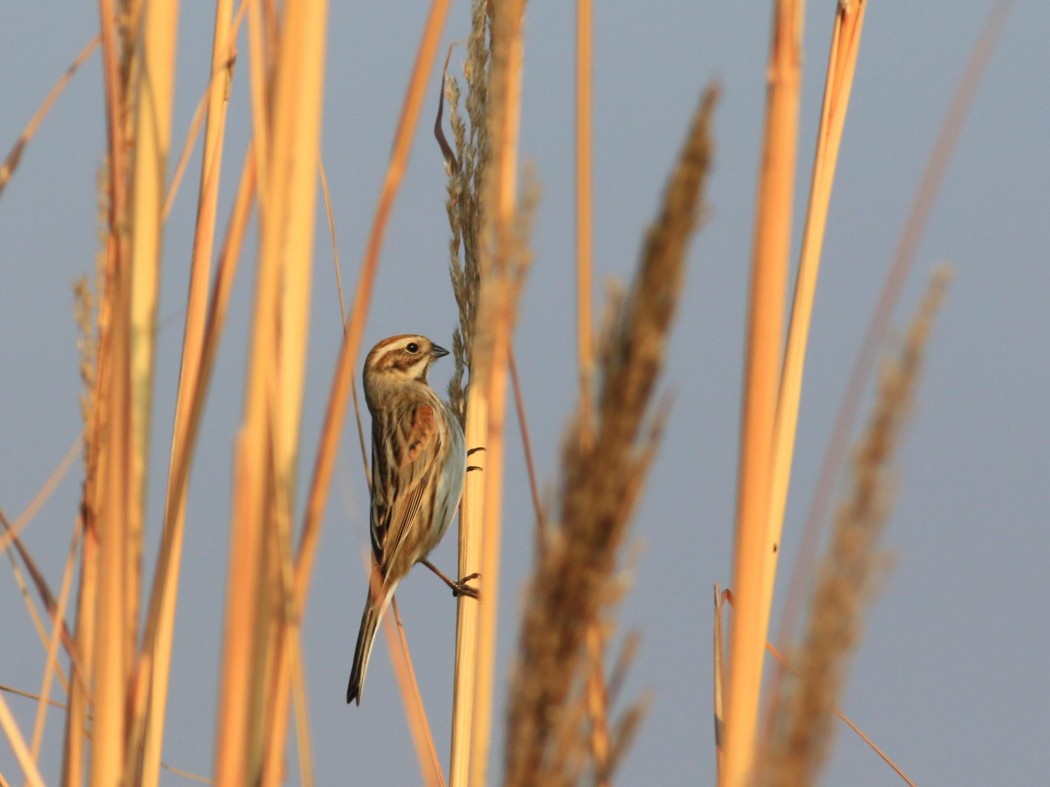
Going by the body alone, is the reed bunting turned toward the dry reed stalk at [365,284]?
no

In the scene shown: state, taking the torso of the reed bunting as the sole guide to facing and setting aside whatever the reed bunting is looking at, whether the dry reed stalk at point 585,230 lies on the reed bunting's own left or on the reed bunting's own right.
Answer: on the reed bunting's own right

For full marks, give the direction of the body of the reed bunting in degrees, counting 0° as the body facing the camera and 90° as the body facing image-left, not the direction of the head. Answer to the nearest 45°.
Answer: approximately 270°

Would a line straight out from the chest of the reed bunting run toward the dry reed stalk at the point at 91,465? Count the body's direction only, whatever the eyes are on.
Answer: no

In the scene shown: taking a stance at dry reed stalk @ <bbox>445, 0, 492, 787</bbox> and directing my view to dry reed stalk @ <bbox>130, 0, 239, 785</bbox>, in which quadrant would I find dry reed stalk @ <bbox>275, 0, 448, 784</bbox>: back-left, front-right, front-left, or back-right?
front-left

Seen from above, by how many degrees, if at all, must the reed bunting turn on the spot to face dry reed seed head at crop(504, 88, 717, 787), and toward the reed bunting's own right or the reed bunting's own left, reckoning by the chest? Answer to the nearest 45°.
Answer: approximately 90° to the reed bunting's own right
